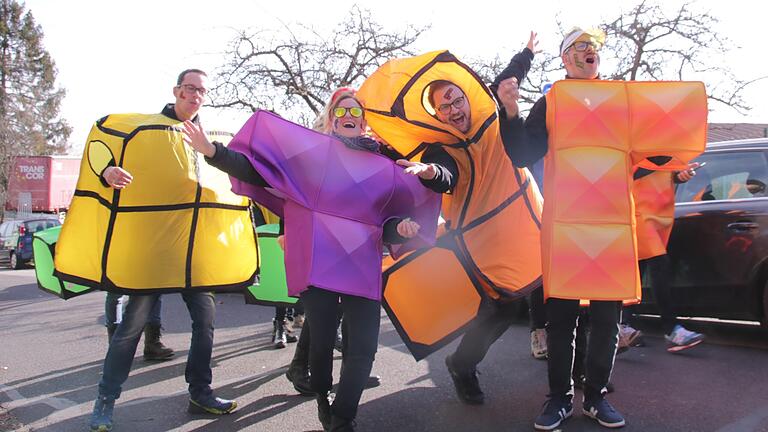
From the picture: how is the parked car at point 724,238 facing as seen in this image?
to the viewer's left

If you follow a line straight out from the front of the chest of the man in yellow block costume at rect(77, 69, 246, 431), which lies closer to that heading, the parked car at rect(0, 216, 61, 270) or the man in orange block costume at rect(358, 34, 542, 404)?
the man in orange block costume

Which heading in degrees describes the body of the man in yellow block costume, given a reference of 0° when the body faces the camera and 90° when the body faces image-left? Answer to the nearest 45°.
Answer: approximately 315°

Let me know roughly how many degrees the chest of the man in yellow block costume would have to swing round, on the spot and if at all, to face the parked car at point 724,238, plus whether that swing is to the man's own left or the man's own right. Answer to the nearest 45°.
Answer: approximately 45° to the man's own left

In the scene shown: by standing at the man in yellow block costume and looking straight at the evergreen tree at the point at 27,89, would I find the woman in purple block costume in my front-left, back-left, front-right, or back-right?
back-right
